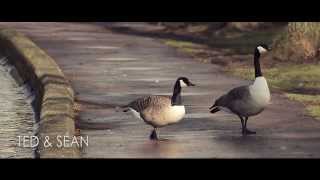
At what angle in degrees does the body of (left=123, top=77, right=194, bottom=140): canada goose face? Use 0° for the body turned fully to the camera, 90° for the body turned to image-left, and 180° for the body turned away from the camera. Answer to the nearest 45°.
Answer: approximately 270°

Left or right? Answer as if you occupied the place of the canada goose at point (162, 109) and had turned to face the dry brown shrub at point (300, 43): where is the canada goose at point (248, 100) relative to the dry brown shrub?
right

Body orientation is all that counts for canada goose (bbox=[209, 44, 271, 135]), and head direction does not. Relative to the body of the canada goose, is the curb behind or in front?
behind

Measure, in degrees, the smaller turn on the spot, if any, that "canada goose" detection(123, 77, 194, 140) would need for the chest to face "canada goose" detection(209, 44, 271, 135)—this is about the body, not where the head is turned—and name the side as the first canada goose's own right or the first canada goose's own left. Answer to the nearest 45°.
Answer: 0° — it already faces it

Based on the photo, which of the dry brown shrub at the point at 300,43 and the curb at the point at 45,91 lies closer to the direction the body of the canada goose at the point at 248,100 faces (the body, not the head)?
the dry brown shrub

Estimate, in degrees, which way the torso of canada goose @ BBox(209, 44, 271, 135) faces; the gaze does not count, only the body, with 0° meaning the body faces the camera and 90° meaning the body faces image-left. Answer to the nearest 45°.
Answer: approximately 270°

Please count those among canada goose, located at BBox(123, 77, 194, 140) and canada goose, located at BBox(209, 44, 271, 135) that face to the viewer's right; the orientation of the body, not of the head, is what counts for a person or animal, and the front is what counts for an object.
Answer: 2
